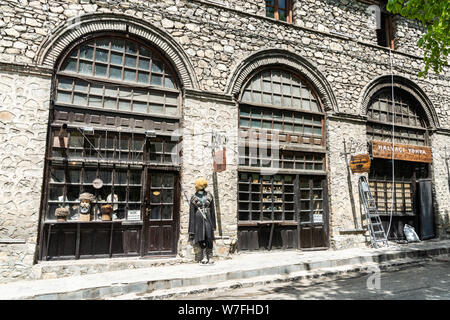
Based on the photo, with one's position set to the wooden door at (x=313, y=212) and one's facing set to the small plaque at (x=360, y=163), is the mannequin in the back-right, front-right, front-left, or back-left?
back-right

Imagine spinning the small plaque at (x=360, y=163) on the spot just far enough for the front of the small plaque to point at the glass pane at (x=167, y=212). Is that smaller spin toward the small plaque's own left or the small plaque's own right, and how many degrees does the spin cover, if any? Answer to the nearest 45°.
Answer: approximately 45° to the small plaque's own right

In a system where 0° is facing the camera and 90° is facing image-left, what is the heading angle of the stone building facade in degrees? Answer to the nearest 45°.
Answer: approximately 315°

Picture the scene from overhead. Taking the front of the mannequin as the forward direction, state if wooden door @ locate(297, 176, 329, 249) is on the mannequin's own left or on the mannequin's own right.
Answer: on the mannequin's own left

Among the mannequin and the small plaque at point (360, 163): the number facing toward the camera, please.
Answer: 2

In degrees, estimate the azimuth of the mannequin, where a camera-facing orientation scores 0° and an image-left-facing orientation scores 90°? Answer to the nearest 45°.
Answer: approximately 0°
